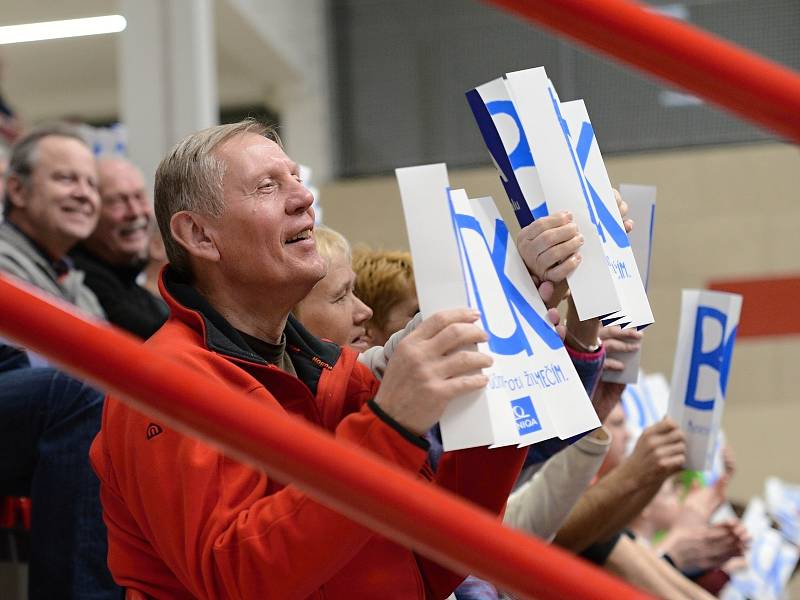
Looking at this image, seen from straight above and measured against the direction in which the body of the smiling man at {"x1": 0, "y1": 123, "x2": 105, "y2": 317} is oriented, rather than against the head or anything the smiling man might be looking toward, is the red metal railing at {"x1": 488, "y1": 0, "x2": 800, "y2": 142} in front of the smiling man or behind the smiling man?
in front

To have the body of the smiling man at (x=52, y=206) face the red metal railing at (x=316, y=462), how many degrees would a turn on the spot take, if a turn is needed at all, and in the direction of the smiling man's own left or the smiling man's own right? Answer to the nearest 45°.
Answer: approximately 45° to the smiling man's own right

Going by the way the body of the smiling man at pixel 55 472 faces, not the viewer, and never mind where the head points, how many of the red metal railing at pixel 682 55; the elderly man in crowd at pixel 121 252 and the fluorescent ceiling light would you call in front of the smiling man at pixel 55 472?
1

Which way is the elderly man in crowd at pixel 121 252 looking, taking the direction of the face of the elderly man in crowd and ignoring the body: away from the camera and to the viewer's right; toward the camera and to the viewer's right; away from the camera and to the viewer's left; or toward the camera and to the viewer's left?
toward the camera and to the viewer's right

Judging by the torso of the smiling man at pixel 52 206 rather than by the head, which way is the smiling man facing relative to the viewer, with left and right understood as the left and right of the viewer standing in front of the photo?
facing the viewer and to the right of the viewer

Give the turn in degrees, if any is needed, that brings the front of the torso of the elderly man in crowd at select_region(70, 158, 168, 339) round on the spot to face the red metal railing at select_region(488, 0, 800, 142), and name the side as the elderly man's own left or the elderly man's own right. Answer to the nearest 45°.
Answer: approximately 45° to the elderly man's own right

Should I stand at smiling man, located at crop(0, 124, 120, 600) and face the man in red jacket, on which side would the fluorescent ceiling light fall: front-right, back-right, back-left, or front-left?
back-left

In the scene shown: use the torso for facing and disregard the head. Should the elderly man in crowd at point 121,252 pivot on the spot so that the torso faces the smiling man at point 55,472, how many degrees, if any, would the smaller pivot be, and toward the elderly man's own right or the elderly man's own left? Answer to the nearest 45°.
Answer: approximately 45° to the elderly man's own right

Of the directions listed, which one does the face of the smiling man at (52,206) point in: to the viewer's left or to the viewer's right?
to the viewer's right

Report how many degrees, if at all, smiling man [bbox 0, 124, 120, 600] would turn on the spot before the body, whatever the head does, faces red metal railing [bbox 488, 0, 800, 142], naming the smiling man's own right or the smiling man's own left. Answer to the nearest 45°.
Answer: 0° — they already face it

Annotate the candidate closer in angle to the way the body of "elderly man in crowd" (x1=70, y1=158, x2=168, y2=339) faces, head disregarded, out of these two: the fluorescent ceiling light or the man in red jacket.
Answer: the man in red jacket

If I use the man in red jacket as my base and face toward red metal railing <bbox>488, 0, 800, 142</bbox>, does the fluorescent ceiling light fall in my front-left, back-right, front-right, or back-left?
back-left
